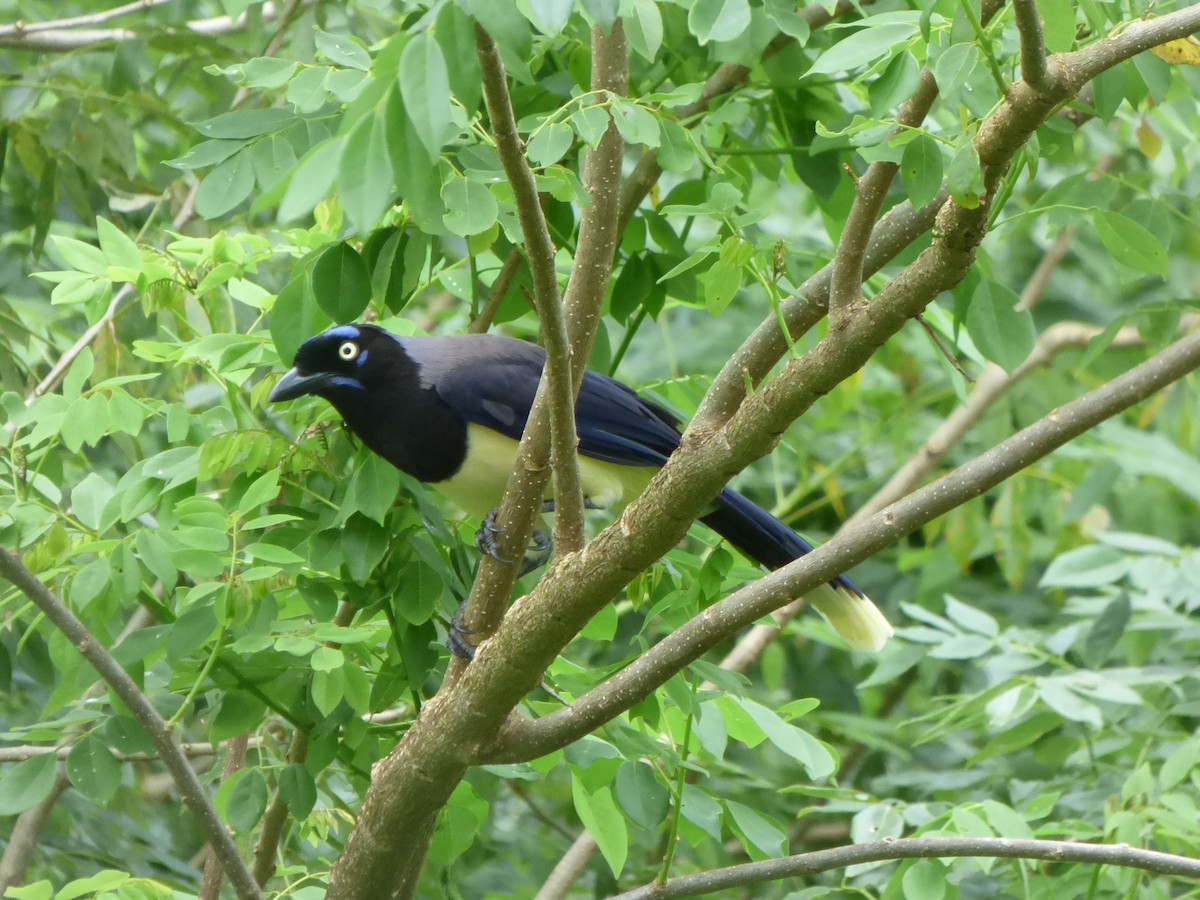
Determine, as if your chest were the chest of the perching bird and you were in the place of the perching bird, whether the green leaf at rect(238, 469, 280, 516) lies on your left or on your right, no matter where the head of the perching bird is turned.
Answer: on your left

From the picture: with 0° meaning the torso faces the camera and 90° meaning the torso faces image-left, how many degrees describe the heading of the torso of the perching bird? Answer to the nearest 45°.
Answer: approximately 90°

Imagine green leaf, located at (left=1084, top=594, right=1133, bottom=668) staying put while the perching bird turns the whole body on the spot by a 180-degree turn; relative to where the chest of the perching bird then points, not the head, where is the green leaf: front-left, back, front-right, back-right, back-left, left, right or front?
front
